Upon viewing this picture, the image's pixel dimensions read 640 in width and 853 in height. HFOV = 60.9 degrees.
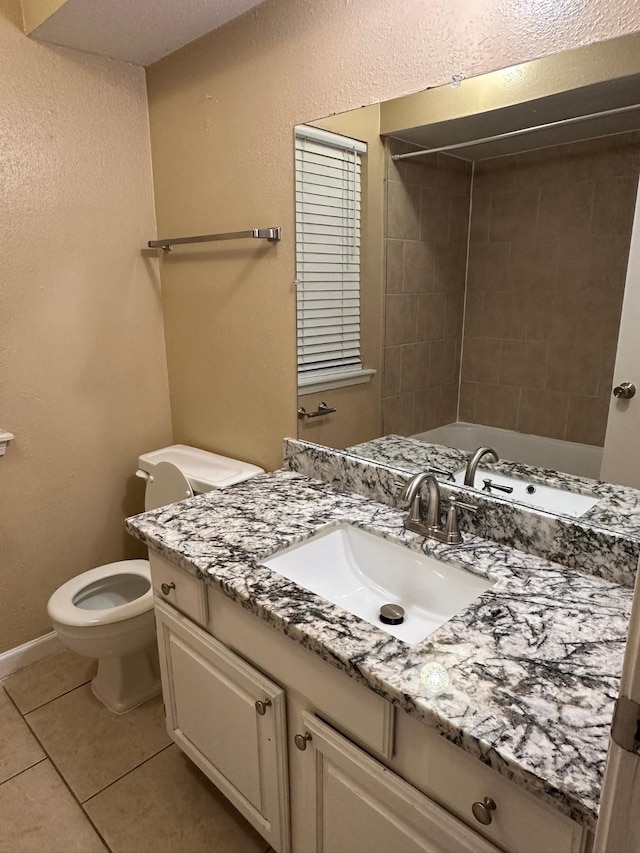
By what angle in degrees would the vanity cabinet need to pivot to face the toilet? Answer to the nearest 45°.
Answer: approximately 90° to its right

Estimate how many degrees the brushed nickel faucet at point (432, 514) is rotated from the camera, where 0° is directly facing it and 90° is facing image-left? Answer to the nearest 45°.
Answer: approximately 45°

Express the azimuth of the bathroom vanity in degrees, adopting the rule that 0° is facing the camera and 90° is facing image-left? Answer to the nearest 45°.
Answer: approximately 45°

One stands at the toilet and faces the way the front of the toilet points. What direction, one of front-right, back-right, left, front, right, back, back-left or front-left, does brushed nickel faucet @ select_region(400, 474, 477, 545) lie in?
left

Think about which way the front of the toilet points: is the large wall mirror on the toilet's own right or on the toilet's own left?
on the toilet's own left

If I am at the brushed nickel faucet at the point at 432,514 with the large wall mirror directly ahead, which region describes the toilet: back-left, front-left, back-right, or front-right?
back-left

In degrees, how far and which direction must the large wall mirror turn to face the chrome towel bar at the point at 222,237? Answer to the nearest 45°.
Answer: approximately 90° to its right

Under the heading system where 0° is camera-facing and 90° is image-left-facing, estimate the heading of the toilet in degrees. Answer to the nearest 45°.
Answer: approximately 45°
